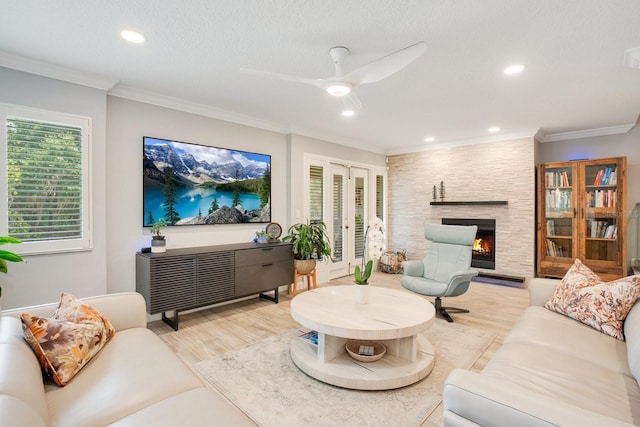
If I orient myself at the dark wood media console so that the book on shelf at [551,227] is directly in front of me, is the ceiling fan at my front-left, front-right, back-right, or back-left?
front-right

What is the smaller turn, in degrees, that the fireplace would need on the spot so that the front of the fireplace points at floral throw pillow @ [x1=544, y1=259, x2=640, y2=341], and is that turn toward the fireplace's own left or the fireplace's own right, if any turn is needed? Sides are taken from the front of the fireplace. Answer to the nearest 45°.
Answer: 0° — it already faces it

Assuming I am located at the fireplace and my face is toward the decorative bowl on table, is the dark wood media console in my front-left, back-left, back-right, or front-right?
front-right

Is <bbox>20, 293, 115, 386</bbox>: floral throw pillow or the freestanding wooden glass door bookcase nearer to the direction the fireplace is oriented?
the floral throw pillow

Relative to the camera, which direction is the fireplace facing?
toward the camera

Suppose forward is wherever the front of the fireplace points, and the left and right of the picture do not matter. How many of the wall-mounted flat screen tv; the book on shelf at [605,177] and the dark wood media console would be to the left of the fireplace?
1

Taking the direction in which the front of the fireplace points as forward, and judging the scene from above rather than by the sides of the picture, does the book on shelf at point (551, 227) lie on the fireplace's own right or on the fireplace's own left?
on the fireplace's own left

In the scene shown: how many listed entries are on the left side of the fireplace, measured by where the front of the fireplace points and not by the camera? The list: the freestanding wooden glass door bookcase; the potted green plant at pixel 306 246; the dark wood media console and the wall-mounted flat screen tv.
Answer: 1

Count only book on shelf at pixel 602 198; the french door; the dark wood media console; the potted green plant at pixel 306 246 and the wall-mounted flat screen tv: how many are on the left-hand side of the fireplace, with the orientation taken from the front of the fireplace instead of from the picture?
1

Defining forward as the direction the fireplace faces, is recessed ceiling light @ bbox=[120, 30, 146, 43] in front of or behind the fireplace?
in front

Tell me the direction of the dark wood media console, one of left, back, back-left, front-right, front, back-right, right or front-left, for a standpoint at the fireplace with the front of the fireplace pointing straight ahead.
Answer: front-right

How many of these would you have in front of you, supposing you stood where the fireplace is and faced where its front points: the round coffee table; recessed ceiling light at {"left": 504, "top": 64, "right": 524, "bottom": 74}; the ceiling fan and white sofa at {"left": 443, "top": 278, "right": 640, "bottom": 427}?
4

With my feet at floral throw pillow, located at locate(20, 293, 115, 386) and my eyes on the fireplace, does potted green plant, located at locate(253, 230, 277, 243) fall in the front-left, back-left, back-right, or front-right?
front-left

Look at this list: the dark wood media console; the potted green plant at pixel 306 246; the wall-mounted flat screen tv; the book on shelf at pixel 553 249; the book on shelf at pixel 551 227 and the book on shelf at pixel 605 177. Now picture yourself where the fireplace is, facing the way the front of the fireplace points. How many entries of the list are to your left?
3

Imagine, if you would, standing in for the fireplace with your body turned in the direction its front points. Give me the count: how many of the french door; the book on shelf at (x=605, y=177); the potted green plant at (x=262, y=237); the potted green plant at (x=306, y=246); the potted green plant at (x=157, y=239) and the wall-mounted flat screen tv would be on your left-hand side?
1

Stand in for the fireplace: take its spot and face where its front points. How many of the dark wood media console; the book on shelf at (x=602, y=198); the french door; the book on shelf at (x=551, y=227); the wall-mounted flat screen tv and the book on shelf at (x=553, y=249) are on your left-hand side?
3

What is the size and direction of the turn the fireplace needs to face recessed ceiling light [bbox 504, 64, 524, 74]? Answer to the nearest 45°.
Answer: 0° — it already faces it

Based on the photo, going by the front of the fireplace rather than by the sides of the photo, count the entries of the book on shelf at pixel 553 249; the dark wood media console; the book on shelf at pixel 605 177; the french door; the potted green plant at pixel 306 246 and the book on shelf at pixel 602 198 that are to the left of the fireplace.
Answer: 3

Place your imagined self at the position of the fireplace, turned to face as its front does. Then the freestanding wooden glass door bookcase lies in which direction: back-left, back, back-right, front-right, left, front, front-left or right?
left

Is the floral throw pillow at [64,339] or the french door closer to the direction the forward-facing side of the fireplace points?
the floral throw pillow
